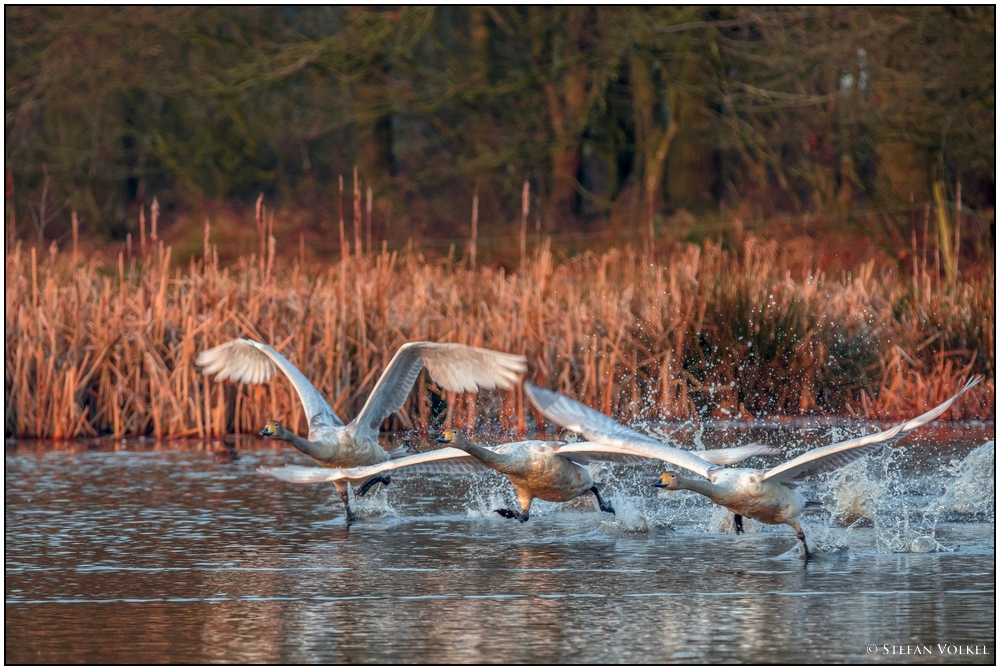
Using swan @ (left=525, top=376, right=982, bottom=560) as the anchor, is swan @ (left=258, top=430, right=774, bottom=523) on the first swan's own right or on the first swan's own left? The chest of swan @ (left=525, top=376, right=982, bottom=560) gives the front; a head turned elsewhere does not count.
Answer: on the first swan's own right

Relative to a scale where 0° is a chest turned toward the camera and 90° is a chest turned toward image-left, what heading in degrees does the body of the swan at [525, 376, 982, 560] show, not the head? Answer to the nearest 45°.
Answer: approximately 45°

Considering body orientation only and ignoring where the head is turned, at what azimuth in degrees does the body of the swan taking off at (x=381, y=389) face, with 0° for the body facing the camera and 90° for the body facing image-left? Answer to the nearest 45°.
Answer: approximately 45°

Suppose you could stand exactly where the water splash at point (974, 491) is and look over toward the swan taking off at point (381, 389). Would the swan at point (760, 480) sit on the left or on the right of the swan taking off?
left

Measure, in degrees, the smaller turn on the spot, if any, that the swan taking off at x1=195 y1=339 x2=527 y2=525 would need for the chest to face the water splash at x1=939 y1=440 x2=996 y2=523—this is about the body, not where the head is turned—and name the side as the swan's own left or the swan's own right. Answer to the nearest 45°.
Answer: approximately 135° to the swan's own left

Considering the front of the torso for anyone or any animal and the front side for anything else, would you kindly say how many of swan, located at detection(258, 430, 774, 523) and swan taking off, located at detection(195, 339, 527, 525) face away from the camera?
0
